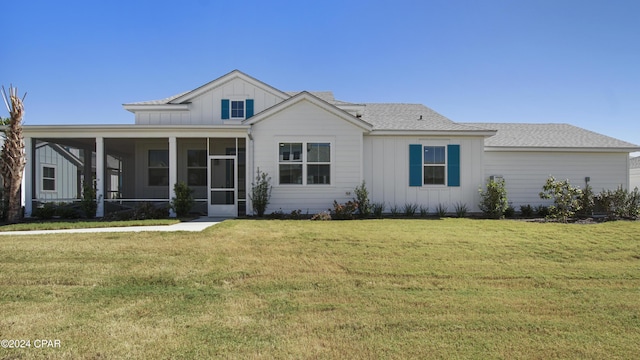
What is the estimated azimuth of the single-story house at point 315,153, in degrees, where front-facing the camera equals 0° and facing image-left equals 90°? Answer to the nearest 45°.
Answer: approximately 0°

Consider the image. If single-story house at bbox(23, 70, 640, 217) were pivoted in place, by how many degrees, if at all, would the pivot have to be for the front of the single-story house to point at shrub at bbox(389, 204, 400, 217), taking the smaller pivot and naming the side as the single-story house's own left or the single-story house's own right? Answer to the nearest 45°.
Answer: approximately 90° to the single-story house's own left

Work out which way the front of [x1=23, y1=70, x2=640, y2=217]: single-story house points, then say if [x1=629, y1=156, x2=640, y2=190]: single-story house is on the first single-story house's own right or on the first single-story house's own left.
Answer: on the first single-story house's own left

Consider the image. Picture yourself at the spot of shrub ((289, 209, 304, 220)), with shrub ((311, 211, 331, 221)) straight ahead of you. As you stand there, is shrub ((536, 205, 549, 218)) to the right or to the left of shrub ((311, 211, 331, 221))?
left

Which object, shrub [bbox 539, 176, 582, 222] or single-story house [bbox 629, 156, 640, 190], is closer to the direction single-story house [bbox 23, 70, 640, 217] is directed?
the shrub

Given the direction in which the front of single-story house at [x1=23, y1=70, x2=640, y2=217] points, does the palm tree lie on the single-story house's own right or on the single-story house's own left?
on the single-story house's own right

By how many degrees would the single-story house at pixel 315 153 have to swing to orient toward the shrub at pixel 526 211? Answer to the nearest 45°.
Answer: approximately 90° to its left

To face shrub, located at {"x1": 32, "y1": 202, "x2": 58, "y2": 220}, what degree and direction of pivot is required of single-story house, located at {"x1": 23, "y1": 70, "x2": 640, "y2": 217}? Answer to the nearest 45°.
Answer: approximately 90° to its right

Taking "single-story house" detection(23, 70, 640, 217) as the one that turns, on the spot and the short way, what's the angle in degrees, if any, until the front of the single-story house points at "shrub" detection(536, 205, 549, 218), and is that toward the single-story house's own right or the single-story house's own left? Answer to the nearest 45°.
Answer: approximately 90° to the single-story house's own left
